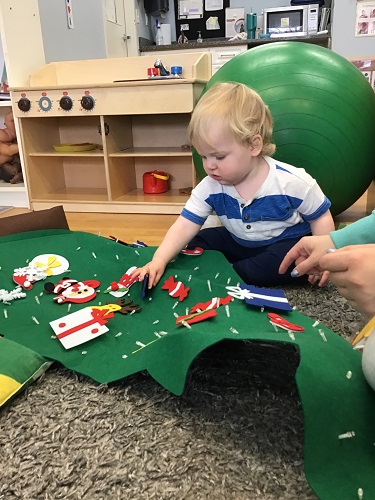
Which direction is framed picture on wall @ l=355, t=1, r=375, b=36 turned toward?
toward the camera

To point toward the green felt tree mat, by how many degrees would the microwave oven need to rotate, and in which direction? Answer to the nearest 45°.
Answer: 0° — it already faces it

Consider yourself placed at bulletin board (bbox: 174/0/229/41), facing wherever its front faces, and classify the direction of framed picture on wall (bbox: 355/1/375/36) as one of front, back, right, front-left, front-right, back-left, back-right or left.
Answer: front-left

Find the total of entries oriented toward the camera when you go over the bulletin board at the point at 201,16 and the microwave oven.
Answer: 2

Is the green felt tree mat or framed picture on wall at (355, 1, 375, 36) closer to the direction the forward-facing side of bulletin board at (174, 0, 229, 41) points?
the green felt tree mat

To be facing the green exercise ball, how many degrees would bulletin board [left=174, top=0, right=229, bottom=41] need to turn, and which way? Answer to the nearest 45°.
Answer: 0° — it already faces it

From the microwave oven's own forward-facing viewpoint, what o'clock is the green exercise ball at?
The green exercise ball is roughly at 12 o'clock from the microwave oven.

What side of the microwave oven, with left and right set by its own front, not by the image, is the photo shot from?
front

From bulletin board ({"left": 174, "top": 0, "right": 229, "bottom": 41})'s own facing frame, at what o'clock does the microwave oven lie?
The microwave oven is roughly at 10 o'clock from the bulletin board.

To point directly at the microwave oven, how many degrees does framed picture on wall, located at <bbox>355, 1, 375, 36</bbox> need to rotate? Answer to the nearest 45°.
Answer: approximately 135° to its right
